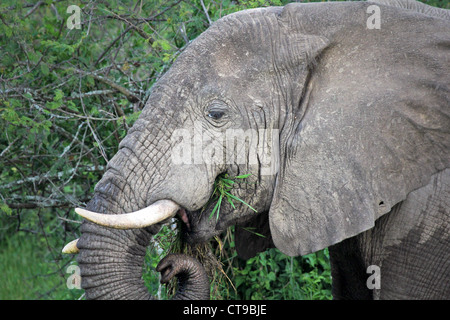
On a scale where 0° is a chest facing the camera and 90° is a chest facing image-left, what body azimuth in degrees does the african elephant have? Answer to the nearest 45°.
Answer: approximately 90°
